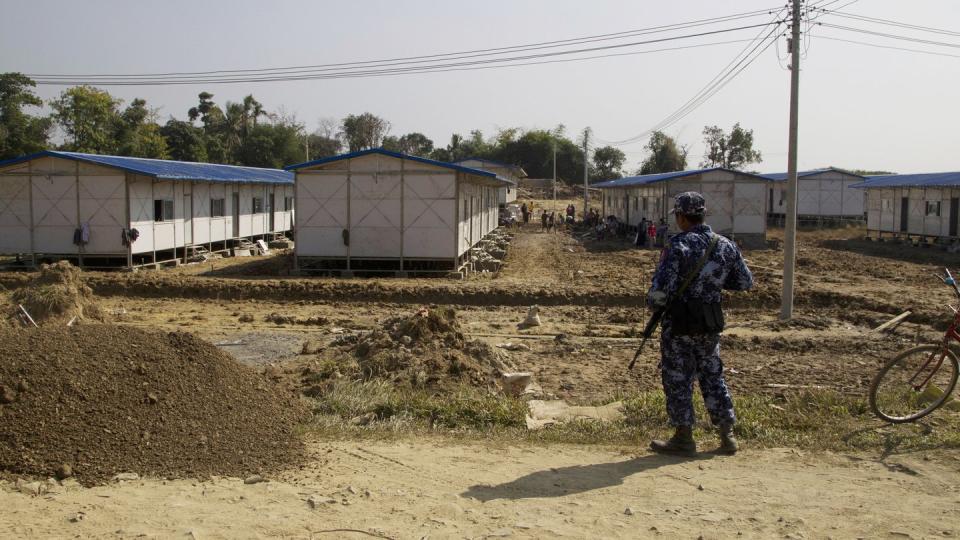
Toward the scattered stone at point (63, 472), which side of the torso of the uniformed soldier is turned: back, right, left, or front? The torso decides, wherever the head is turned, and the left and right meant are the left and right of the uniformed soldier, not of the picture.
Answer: left

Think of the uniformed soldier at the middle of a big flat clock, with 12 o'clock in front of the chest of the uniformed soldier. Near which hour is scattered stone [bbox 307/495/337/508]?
The scattered stone is roughly at 9 o'clock from the uniformed soldier.

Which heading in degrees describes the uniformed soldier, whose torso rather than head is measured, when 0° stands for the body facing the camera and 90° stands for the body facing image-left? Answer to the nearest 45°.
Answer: approximately 135°

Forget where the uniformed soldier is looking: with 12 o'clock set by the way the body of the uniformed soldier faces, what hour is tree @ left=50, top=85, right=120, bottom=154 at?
The tree is roughly at 12 o'clock from the uniformed soldier.

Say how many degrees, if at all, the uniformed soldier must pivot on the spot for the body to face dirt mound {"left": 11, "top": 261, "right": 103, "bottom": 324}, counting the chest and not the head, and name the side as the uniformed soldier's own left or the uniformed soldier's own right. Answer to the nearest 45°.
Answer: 0° — they already face it

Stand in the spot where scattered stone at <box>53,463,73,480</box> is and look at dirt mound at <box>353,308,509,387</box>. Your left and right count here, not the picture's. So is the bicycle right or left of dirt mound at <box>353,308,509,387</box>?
right

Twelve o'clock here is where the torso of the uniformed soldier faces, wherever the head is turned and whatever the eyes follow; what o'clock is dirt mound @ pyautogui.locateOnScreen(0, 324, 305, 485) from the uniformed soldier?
The dirt mound is roughly at 10 o'clock from the uniformed soldier.

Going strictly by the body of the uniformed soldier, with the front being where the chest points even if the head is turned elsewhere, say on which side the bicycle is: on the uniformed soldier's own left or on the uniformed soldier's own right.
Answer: on the uniformed soldier's own right

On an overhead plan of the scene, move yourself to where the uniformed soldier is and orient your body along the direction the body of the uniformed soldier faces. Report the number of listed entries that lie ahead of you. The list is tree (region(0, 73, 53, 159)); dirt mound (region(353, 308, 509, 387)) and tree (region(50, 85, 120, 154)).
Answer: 3

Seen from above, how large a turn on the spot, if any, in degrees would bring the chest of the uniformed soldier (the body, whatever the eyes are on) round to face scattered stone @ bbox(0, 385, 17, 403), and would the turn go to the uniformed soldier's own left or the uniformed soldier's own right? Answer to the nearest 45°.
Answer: approximately 45° to the uniformed soldier's own left
